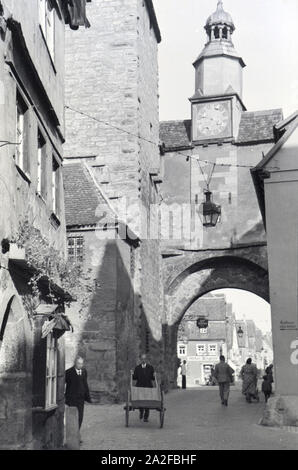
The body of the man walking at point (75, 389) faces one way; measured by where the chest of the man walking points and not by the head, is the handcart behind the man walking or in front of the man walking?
behind

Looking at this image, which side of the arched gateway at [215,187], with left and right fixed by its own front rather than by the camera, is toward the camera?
front

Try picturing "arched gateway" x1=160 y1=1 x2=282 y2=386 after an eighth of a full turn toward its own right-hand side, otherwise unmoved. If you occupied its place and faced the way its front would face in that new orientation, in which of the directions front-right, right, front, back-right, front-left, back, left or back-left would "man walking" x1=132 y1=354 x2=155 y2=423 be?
front-left

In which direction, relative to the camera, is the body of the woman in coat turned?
away from the camera

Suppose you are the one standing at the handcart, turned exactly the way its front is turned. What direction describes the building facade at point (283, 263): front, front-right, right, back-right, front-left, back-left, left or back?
left

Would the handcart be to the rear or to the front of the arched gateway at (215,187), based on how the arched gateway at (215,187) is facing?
to the front

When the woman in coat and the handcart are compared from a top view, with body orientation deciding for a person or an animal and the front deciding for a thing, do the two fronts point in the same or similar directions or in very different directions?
very different directions

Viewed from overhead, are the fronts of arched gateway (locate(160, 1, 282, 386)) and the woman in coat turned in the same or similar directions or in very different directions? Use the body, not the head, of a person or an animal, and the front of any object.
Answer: very different directions

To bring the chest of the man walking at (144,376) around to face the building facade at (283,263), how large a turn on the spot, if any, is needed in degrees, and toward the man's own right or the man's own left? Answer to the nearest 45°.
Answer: approximately 90° to the man's own left

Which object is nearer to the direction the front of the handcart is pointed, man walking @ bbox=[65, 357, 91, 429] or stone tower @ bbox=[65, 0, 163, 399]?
the man walking

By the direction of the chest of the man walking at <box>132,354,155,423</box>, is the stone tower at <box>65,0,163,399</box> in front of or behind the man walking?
behind
